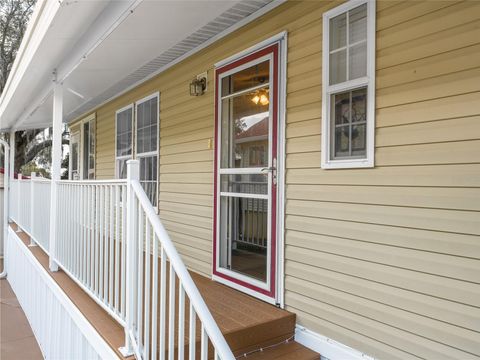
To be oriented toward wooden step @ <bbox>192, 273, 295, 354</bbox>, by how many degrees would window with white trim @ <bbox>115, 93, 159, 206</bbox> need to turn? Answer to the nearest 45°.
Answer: approximately 45° to its left

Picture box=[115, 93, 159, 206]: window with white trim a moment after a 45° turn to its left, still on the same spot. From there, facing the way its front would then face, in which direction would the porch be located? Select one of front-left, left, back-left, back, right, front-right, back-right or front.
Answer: front

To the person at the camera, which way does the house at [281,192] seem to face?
facing the viewer and to the left of the viewer

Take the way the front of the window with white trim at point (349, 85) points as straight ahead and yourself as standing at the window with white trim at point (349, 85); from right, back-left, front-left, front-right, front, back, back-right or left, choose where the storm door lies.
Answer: right

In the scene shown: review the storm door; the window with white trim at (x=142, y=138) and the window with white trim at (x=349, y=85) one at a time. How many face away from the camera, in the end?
0

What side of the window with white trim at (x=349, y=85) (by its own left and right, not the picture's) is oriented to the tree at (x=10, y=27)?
right

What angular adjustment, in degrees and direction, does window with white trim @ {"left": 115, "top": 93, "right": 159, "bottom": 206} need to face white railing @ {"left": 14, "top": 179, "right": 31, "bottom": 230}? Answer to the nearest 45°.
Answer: approximately 90° to its right

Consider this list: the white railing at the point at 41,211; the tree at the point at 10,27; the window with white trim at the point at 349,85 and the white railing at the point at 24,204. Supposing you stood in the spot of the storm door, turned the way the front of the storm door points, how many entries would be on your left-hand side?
1

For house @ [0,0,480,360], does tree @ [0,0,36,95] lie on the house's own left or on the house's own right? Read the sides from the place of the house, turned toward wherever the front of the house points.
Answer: on the house's own right

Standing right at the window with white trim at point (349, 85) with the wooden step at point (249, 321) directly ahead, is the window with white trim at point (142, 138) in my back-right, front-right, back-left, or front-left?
front-right

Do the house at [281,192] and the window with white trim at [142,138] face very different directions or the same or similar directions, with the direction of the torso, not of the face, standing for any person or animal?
same or similar directions
